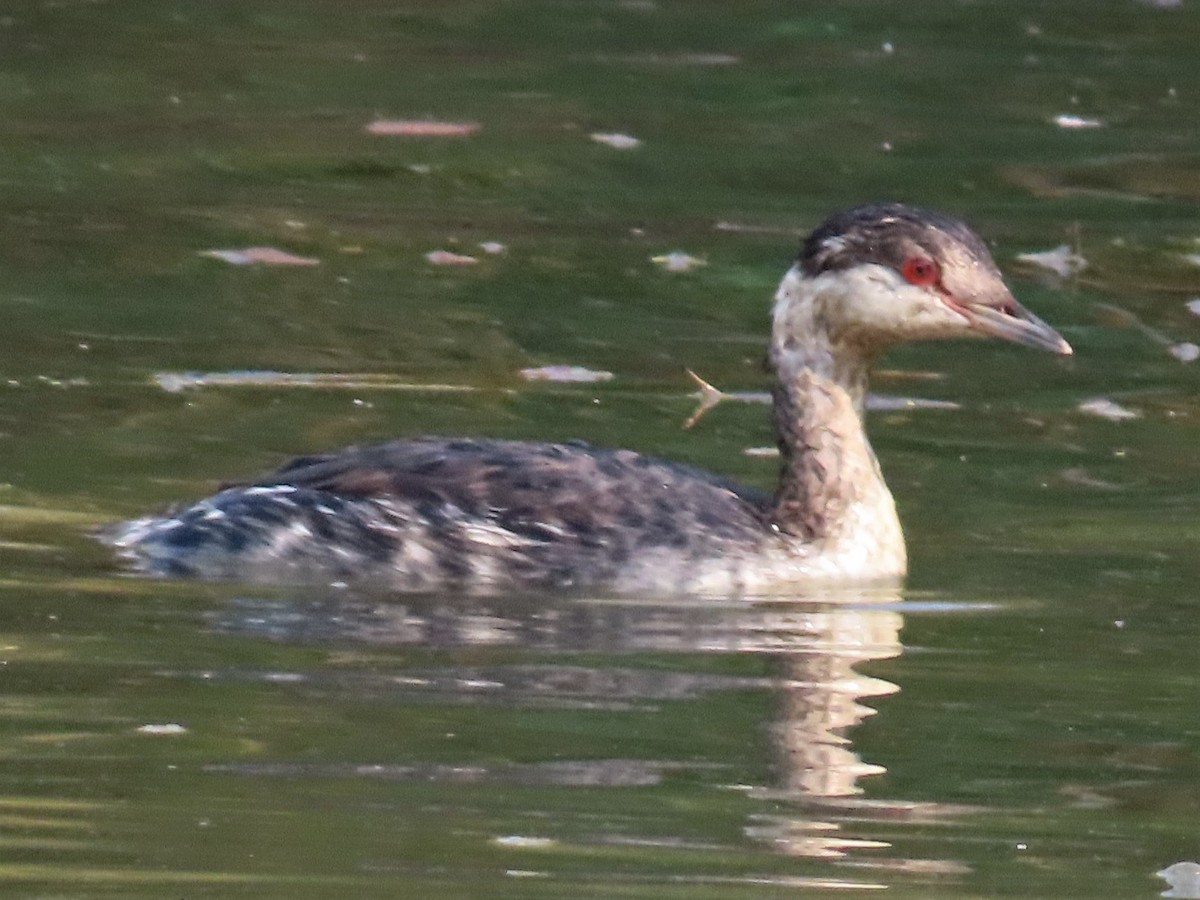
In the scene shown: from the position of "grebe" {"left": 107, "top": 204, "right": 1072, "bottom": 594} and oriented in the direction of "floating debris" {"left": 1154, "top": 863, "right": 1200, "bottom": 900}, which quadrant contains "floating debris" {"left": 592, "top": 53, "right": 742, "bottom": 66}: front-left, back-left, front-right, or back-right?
back-left

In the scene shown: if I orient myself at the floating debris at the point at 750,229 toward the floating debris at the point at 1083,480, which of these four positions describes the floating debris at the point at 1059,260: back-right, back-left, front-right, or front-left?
front-left

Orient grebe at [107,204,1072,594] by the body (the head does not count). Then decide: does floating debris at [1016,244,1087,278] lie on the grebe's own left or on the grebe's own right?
on the grebe's own left

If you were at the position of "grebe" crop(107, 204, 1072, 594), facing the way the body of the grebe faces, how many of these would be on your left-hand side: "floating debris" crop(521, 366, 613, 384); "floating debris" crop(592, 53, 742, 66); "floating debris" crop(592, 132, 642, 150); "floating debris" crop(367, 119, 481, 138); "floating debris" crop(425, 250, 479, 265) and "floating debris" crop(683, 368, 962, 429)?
6

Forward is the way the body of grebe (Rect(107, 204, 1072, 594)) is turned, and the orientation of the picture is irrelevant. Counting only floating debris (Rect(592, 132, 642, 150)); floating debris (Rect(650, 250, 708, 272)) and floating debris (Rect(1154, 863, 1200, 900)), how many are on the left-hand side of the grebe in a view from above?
2

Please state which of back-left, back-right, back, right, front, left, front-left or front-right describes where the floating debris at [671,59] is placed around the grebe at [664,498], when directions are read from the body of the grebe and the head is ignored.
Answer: left

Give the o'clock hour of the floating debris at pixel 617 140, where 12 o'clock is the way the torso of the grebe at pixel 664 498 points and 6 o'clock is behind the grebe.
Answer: The floating debris is roughly at 9 o'clock from the grebe.

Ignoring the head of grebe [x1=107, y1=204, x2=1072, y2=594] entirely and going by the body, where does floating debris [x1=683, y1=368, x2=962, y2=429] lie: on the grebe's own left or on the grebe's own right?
on the grebe's own left

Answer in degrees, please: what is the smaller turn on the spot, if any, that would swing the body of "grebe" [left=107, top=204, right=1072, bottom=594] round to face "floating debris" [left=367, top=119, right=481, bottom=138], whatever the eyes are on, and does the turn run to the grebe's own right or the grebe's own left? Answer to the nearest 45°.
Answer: approximately 90° to the grebe's own left

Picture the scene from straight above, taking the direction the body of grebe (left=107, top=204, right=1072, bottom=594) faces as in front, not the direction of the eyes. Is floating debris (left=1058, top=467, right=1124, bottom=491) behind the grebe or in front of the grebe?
in front

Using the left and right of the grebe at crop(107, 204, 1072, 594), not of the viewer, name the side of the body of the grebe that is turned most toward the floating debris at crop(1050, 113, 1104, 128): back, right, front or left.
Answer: left

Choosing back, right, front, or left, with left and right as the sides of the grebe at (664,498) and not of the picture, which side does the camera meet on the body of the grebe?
right

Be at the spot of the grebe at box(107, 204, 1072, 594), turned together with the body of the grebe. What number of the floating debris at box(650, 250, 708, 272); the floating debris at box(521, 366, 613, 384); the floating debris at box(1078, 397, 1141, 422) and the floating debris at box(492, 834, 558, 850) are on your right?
1

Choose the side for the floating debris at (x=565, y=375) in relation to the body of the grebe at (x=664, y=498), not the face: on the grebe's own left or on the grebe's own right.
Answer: on the grebe's own left

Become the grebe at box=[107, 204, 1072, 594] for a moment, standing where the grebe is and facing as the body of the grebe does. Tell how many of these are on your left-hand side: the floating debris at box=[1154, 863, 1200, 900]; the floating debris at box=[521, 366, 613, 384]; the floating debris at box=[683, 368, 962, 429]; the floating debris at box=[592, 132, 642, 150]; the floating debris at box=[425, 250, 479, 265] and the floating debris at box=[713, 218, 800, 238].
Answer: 5

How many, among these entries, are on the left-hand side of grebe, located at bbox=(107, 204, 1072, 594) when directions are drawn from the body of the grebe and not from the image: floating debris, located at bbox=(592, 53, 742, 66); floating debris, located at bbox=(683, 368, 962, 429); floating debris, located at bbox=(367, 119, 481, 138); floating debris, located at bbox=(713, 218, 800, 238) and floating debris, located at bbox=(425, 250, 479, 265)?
5
